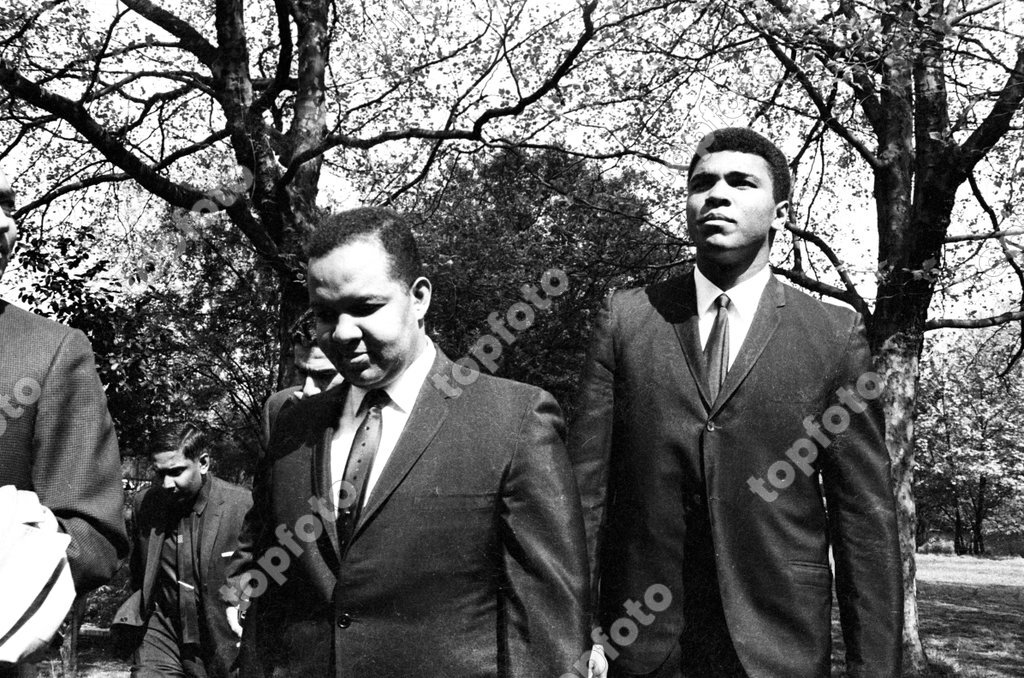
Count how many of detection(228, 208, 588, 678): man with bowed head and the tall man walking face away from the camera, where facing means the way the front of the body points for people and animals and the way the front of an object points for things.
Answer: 0

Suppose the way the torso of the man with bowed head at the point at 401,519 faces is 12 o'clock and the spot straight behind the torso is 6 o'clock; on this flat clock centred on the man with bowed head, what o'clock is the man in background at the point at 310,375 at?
The man in background is roughly at 4 o'clock from the man with bowed head.

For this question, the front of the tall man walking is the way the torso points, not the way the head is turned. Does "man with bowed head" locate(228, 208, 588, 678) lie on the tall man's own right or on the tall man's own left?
on the tall man's own right

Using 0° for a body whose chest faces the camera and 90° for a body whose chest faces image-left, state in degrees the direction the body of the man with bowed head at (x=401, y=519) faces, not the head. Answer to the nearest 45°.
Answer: approximately 45°

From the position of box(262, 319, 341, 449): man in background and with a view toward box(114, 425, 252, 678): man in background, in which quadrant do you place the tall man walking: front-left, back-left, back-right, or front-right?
back-left

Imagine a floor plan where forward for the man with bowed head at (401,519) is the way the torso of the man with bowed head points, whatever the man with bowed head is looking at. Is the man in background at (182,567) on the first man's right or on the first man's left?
on the first man's right

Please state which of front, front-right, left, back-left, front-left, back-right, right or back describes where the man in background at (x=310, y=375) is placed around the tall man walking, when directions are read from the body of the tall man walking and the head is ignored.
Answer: back-right

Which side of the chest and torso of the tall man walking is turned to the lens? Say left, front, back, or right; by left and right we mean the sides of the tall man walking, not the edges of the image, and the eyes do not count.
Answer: front

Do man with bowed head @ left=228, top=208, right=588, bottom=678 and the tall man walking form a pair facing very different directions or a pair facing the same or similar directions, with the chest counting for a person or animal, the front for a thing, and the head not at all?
same or similar directions
